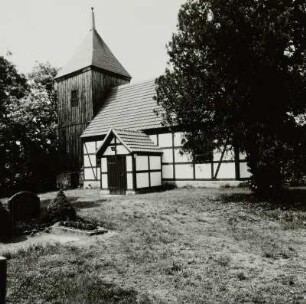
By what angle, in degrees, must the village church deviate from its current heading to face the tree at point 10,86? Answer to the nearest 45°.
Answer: approximately 90° to its right

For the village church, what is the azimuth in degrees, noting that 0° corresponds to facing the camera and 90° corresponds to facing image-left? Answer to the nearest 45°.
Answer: approximately 45°
